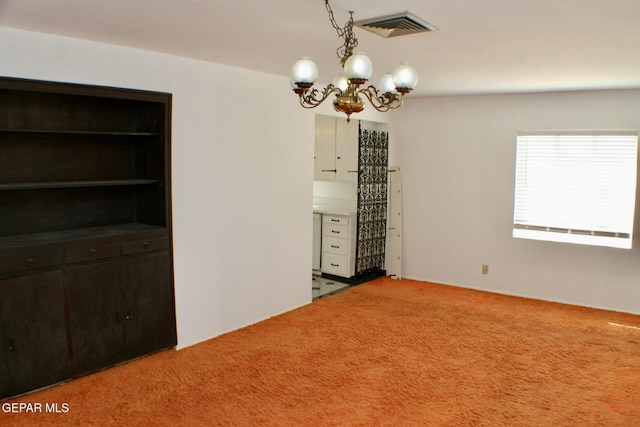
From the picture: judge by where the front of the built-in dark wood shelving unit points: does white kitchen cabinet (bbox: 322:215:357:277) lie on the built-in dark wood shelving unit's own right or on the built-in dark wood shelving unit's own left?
on the built-in dark wood shelving unit's own left

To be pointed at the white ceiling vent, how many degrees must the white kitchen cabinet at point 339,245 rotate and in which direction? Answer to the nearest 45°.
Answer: approximately 45° to its left

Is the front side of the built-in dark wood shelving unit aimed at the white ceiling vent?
yes

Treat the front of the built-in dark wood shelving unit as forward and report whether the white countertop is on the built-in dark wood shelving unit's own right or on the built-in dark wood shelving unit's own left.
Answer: on the built-in dark wood shelving unit's own left

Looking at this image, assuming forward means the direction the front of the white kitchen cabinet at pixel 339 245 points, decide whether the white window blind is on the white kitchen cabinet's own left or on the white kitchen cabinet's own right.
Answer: on the white kitchen cabinet's own left

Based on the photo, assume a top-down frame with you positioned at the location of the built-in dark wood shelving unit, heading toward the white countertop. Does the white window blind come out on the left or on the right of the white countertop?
right

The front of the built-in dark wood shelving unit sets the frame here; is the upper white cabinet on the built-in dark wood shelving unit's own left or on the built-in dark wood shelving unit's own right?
on the built-in dark wood shelving unit's own left

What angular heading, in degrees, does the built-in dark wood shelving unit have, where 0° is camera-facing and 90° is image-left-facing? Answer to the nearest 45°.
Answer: approximately 315°

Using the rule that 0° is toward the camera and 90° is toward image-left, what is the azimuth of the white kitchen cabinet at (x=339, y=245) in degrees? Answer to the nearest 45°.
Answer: approximately 45°
